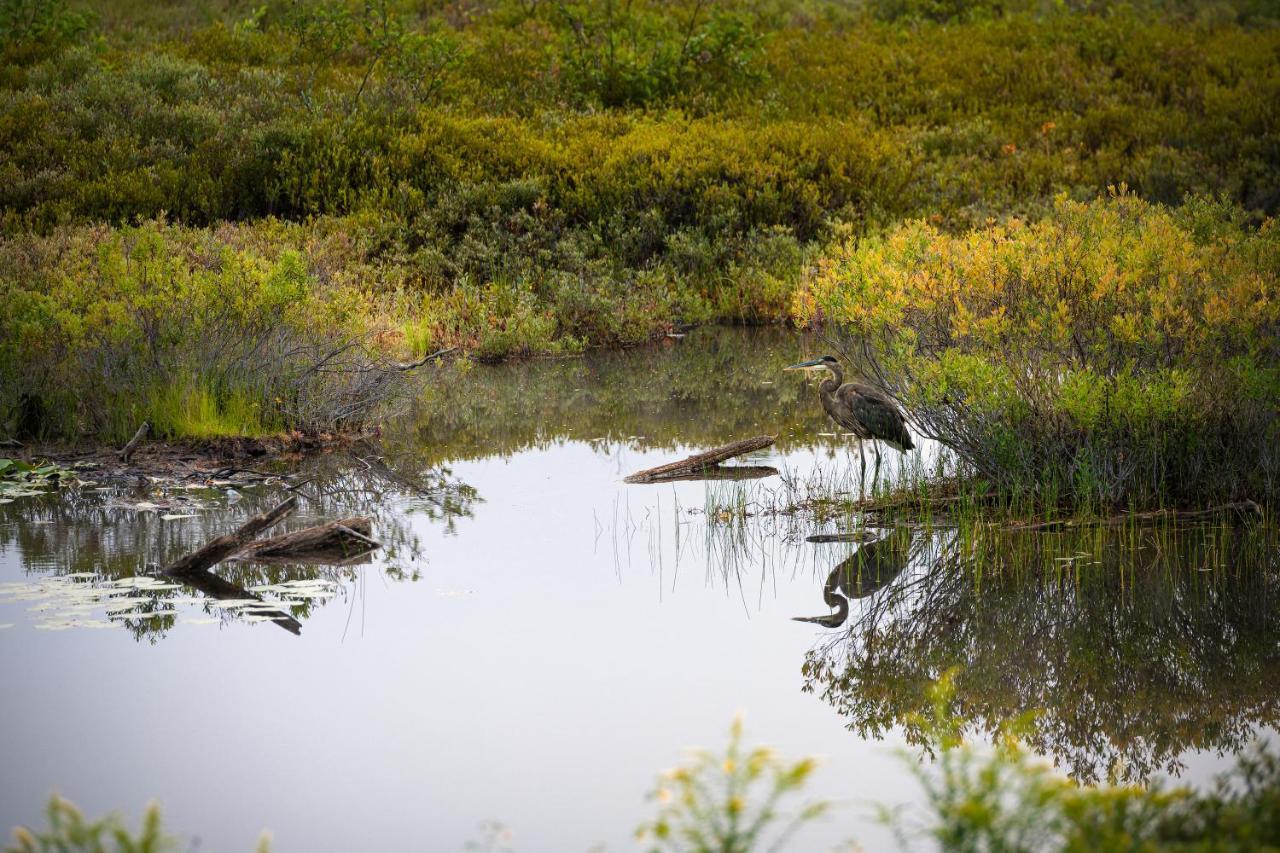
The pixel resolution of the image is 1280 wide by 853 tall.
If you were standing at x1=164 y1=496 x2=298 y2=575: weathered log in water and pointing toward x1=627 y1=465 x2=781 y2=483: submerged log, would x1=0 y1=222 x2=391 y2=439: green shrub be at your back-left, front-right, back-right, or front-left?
front-left

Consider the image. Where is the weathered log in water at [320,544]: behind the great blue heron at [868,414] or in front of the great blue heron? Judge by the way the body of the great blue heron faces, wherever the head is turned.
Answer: in front

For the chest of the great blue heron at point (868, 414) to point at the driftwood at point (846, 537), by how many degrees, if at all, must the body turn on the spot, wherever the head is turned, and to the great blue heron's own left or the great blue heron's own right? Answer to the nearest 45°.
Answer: approximately 90° to the great blue heron's own left

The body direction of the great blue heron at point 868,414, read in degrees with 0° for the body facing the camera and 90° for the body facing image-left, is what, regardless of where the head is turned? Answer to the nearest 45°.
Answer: approximately 90°

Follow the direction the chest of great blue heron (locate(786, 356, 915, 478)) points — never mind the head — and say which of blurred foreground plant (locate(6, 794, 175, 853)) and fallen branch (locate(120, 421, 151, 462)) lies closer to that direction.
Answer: the fallen branch

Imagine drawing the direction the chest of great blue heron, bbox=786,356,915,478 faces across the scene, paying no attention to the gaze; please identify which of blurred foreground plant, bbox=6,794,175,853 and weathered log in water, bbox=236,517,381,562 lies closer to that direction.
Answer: the weathered log in water

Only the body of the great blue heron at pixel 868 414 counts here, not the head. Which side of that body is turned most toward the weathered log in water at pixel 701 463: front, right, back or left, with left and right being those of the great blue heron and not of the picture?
front

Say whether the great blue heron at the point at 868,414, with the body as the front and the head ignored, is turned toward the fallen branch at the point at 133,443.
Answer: yes

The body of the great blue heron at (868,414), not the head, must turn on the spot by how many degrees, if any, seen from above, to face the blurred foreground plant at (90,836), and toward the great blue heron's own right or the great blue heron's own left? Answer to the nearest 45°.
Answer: approximately 90° to the great blue heron's own left

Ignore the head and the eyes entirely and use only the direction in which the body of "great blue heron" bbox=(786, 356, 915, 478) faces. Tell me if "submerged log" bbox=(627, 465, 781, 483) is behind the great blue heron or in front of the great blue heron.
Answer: in front

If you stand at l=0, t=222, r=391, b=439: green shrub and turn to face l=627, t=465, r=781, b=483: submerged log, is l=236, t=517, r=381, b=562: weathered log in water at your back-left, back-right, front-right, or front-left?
front-right

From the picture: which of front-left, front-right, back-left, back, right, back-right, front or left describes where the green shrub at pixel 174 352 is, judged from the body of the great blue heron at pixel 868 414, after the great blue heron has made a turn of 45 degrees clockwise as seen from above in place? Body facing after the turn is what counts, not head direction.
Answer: front-left
